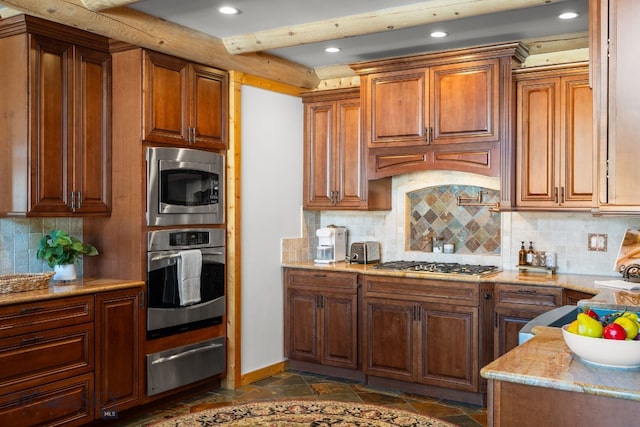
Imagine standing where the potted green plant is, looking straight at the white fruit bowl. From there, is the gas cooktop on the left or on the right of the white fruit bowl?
left

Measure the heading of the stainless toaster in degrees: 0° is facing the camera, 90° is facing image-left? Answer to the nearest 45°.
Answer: approximately 45°

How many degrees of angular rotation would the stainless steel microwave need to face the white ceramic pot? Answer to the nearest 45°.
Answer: approximately 135° to its right

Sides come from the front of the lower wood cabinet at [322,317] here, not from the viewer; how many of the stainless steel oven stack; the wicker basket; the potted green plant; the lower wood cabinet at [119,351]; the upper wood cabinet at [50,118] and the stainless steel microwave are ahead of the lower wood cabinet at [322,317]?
6

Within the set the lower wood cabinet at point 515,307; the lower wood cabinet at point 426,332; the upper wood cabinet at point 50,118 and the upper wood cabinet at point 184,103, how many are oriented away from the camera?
0

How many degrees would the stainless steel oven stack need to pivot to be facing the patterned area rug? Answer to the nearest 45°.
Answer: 0° — it already faces it

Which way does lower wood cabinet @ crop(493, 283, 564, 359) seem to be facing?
toward the camera

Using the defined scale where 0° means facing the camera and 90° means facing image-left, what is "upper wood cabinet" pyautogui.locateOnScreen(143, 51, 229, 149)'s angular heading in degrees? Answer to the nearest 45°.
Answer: approximately 315°

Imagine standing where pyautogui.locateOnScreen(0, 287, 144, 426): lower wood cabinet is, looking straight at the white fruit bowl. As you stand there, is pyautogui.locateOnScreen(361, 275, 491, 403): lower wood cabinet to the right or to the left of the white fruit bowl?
left
